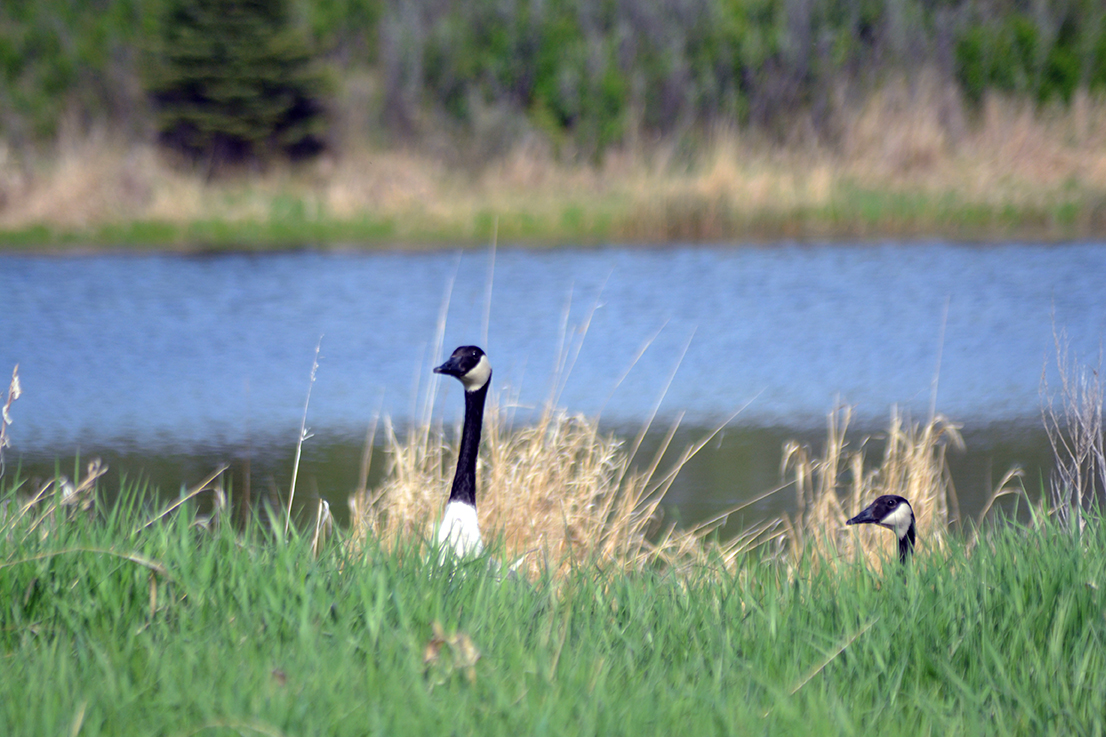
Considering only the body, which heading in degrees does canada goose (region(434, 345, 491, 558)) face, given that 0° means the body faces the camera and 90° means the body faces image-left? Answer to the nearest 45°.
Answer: approximately 45°

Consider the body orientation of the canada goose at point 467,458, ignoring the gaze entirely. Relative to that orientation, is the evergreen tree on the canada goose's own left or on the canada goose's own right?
on the canada goose's own right
